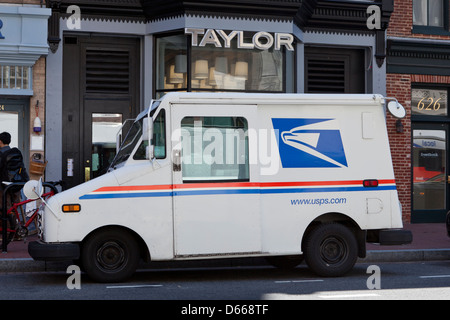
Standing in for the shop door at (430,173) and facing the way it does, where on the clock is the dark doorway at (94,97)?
The dark doorway is roughly at 2 o'clock from the shop door.

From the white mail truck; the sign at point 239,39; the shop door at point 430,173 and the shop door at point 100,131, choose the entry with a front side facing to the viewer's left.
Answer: the white mail truck

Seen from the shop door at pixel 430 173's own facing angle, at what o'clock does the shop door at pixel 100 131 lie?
the shop door at pixel 100 131 is roughly at 2 o'clock from the shop door at pixel 430 173.

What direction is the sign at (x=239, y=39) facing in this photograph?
toward the camera

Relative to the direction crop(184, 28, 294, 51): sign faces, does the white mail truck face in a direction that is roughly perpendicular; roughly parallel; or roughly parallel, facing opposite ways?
roughly perpendicular

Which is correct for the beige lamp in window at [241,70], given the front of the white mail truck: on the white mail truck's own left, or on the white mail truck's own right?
on the white mail truck's own right

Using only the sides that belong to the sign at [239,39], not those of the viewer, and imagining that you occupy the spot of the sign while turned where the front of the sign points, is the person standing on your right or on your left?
on your right

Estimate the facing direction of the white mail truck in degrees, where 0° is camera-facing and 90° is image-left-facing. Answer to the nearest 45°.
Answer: approximately 90°

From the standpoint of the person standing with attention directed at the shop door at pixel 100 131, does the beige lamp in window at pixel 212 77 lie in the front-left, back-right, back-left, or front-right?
front-right

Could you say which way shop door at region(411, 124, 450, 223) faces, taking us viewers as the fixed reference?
facing the viewer

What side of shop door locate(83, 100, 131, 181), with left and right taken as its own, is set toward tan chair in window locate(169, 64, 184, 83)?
left

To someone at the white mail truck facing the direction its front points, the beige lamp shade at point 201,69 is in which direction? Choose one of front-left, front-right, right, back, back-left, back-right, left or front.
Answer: right

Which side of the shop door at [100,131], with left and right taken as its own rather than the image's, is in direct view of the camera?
front
